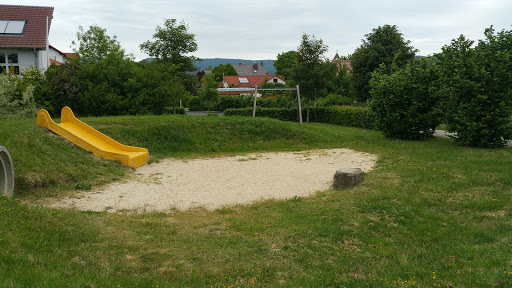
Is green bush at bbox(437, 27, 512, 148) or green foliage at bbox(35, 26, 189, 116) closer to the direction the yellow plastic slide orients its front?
the green bush

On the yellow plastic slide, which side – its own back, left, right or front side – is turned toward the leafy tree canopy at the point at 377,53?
left

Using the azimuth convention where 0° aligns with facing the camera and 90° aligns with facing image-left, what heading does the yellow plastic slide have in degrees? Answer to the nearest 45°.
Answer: approximately 315°

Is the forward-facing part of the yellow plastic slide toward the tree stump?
yes

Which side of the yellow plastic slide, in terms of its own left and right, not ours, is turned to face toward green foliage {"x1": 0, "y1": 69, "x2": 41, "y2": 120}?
back

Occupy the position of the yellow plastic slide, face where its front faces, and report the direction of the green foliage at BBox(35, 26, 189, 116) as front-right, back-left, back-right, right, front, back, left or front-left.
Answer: back-left

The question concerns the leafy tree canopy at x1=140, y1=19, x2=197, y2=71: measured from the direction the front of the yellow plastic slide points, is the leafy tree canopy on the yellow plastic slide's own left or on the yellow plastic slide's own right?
on the yellow plastic slide's own left

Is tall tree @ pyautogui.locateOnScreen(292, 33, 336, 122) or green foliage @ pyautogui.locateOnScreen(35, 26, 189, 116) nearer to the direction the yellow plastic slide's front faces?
the tall tree

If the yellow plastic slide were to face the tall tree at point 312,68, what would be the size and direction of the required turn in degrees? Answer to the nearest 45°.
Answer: approximately 90° to its left

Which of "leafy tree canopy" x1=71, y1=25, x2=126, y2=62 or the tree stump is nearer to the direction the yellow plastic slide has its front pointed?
the tree stump
